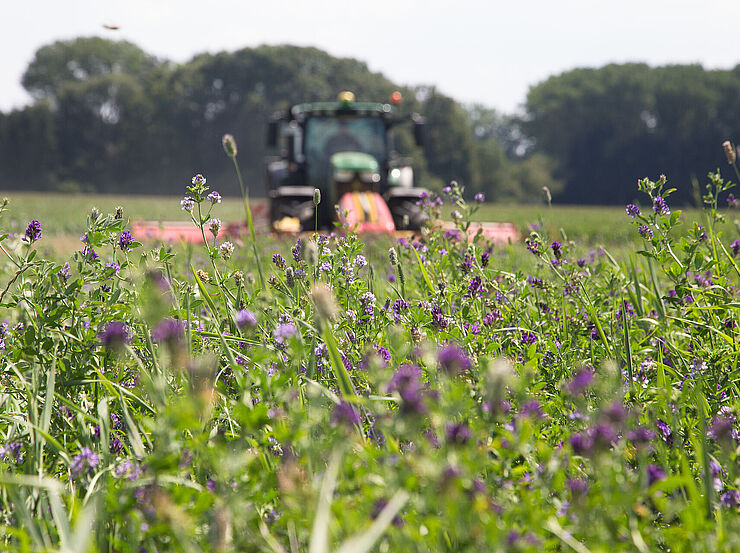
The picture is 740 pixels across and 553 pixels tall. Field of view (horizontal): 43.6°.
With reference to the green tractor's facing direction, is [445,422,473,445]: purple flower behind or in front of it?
in front

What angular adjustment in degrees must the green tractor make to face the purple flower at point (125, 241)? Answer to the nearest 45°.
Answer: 0° — it already faces it

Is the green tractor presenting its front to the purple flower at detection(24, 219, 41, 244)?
yes

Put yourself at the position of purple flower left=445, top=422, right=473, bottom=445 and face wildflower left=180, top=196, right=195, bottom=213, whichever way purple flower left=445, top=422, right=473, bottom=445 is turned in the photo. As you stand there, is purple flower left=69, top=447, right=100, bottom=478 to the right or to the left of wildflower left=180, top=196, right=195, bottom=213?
left

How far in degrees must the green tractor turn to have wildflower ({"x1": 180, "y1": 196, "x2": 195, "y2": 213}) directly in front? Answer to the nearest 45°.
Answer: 0° — it already faces it

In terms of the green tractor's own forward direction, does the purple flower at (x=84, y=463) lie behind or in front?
in front

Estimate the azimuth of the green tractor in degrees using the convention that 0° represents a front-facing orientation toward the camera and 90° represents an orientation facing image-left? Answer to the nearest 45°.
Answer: approximately 0°

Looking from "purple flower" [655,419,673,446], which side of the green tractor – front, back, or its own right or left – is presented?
front

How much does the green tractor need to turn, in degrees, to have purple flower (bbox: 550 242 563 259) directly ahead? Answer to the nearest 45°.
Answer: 0° — it already faces it

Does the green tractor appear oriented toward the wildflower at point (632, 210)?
yes
